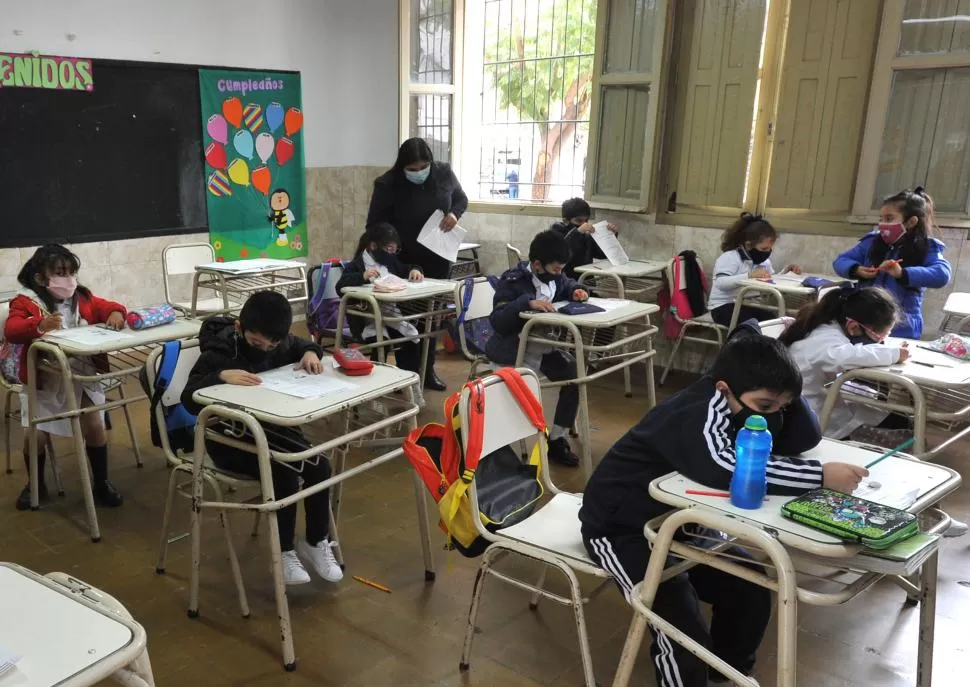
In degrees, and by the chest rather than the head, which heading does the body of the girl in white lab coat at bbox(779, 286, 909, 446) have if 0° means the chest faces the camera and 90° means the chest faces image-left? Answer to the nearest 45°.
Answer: approximately 270°

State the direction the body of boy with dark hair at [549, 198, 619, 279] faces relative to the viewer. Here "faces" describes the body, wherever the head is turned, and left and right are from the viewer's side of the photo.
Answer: facing the viewer and to the right of the viewer

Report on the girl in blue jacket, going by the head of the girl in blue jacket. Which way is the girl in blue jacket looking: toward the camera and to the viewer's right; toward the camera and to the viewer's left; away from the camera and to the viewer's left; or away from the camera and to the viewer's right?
toward the camera and to the viewer's left

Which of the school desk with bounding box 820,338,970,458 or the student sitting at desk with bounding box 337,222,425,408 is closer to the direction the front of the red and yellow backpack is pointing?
the student sitting at desk

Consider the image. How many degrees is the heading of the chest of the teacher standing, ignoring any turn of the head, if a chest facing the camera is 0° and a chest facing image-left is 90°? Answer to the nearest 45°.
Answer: approximately 315°

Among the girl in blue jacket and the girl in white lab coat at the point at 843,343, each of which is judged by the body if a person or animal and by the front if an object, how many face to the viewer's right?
1

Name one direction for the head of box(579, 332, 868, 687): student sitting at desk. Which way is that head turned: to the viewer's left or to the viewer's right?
to the viewer's right

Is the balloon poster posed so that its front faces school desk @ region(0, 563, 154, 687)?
yes

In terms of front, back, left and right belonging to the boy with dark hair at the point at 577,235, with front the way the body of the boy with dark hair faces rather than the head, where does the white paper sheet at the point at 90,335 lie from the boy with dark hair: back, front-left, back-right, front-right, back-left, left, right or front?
right

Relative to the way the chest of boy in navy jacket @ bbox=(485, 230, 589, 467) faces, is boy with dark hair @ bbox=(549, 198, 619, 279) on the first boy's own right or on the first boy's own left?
on the first boy's own left

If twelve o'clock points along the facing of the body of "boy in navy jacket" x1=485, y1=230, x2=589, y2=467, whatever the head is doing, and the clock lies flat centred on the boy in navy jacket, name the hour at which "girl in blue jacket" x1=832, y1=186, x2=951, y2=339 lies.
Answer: The girl in blue jacket is roughly at 10 o'clock from the boy in navy jacket.

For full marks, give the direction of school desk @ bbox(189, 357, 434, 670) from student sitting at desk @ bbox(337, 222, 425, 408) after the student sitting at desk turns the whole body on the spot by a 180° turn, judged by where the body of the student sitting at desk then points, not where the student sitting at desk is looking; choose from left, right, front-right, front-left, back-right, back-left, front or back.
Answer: back-left

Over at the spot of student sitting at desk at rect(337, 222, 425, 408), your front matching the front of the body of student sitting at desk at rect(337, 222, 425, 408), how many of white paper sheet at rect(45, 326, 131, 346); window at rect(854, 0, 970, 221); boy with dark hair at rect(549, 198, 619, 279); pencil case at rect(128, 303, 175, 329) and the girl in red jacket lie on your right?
3

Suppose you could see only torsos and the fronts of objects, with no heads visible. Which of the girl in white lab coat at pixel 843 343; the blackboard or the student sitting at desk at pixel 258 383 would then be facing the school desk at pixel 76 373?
the blackboard

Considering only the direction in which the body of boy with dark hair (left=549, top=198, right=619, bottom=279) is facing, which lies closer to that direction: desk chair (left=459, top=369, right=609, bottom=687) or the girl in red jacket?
the desk chair

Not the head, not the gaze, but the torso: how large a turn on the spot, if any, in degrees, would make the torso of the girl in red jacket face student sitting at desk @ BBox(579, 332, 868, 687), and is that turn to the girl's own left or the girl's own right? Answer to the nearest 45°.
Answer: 0° — they already face them
